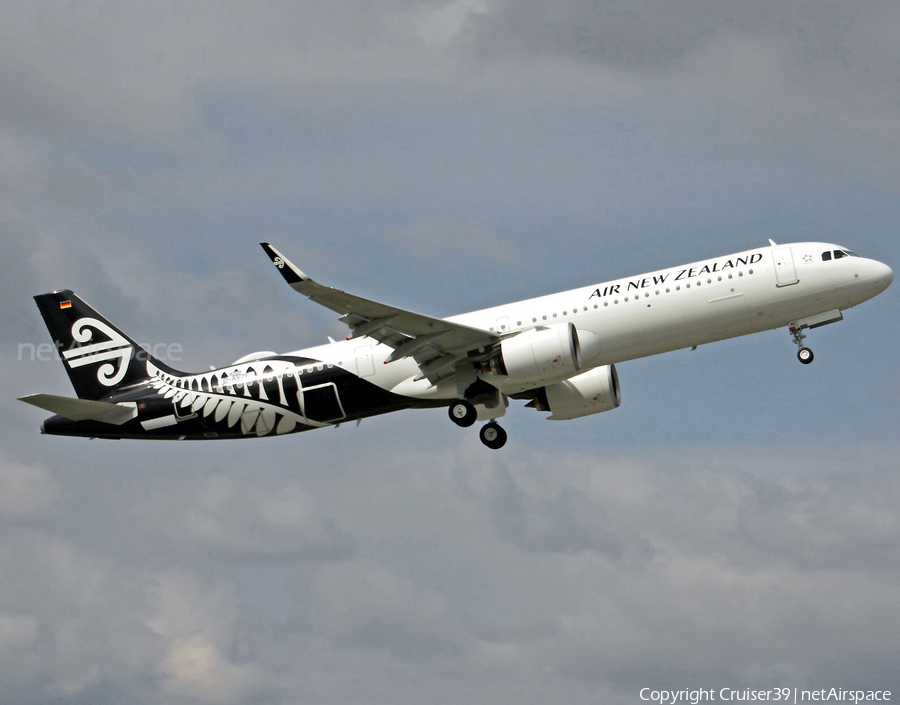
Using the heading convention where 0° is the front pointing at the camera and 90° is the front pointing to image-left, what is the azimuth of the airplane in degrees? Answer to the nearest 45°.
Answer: approximately 270°
